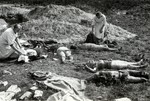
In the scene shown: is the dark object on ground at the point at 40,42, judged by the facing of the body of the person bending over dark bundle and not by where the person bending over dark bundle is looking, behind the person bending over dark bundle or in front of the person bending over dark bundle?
in front

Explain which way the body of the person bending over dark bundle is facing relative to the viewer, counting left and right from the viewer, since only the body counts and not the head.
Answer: facing the viewer and to the left of the viewer

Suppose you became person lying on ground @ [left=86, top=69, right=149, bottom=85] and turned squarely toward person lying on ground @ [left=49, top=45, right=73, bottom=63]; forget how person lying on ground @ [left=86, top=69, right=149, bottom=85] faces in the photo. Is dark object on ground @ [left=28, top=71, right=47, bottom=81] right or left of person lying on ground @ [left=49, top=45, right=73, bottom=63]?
left

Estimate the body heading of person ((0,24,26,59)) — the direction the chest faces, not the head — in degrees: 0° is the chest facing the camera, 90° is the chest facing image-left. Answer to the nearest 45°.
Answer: approximately 270°
